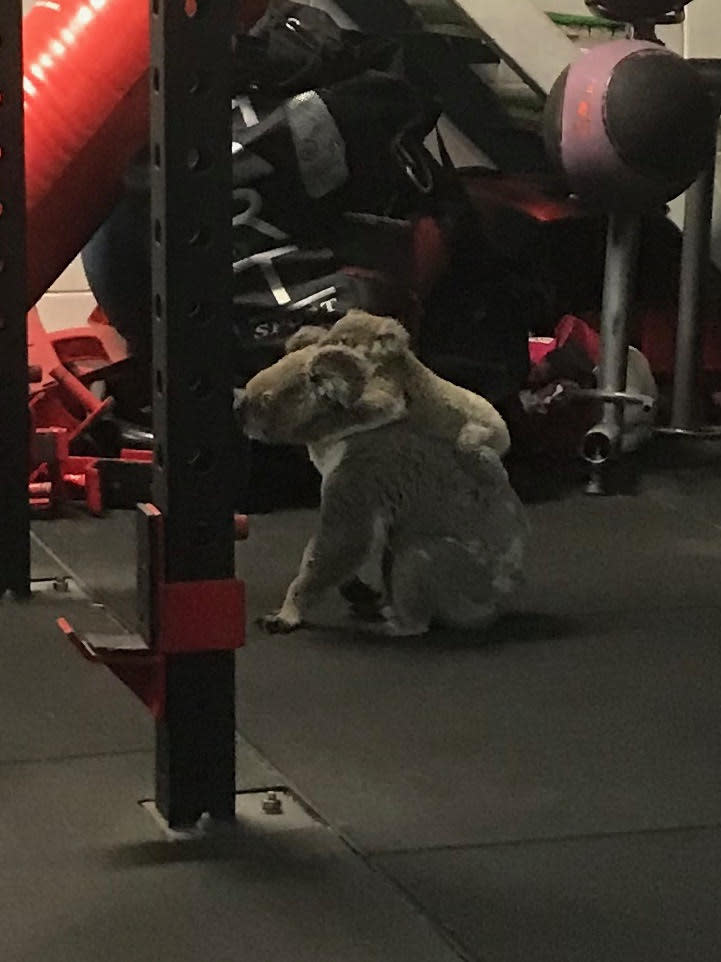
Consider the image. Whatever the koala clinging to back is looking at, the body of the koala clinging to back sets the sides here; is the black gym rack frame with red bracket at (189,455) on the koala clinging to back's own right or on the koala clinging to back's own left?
on the koala clinging to back's own left

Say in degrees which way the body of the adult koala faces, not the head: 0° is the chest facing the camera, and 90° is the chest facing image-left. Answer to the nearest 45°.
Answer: approximately 90°

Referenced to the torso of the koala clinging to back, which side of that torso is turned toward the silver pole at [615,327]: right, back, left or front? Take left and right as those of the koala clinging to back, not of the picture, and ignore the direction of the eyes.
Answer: right

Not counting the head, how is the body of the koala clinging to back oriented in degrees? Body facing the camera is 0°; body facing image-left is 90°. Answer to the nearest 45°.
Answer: approximately 90°

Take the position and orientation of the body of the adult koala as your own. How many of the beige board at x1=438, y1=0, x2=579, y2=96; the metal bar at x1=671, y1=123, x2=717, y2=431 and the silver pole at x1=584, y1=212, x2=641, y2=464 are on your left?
0

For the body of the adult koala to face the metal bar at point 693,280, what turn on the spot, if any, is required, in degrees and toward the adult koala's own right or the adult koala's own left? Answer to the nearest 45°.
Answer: approximately 135° to the adult koala's own right

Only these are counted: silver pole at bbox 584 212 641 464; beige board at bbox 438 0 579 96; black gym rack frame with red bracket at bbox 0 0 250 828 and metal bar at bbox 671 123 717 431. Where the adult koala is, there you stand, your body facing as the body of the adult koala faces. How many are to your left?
1

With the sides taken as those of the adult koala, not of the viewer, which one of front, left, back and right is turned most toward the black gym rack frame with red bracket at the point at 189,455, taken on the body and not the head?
left

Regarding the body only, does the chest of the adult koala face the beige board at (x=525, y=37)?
no

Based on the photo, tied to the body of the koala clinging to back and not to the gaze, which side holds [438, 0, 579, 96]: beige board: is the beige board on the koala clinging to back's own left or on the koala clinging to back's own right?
on the koala clinging to back's own right
